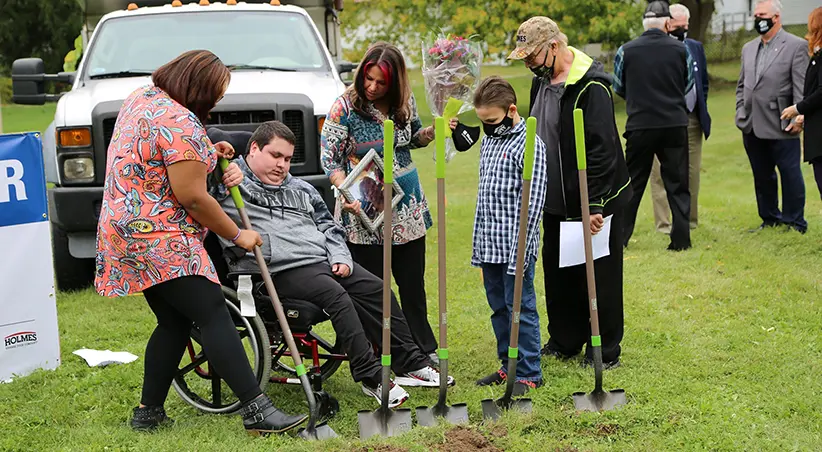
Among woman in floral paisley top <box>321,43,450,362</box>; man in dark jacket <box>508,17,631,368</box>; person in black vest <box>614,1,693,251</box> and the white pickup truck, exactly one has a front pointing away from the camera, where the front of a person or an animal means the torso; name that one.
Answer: the person in black vest

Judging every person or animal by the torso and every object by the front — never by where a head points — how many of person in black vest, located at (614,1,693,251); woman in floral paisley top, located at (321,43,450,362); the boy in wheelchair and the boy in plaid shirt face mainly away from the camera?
1

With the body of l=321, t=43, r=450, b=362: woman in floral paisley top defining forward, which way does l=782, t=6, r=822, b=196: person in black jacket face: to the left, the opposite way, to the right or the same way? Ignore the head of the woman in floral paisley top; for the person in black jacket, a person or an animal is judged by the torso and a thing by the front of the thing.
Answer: to the right

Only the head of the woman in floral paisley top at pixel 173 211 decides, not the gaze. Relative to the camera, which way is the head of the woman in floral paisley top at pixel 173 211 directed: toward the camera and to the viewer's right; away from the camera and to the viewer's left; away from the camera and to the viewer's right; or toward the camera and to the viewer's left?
away from the camera and to the viewer's right

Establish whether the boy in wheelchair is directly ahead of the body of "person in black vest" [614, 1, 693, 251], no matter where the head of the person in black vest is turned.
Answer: no

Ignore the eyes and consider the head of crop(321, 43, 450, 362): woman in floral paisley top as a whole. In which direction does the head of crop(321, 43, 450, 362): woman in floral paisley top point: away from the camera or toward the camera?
toward the camera

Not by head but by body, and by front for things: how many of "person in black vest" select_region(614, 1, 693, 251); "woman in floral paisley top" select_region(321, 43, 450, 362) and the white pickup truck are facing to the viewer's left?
0

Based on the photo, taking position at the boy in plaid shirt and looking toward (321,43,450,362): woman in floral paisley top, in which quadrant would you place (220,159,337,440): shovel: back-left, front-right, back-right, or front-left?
front-left

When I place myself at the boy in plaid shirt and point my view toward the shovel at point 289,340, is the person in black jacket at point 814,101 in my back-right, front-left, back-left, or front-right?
back-right

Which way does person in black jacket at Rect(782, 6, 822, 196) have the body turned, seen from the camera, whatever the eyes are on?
to the viewer's left

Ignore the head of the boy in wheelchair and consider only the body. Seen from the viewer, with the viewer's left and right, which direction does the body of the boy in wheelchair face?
facing the viewer and to the right of the viewer

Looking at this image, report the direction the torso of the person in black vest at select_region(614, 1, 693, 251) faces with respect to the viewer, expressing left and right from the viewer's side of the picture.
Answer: facing away from the viewer

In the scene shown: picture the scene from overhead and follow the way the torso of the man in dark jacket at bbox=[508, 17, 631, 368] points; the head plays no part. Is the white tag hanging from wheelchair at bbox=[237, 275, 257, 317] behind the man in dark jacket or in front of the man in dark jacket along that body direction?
in front

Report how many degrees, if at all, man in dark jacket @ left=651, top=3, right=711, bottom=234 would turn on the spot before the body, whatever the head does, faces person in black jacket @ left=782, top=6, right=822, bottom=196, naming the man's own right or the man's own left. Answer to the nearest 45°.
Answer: approximately 90° to the man's own left

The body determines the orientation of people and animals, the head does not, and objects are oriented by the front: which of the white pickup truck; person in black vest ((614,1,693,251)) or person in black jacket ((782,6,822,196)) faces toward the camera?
the white pickup truck

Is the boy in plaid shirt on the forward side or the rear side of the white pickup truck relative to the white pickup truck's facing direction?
on the forward side

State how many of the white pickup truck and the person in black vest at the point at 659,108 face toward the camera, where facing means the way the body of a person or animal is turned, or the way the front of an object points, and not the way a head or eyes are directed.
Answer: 1
